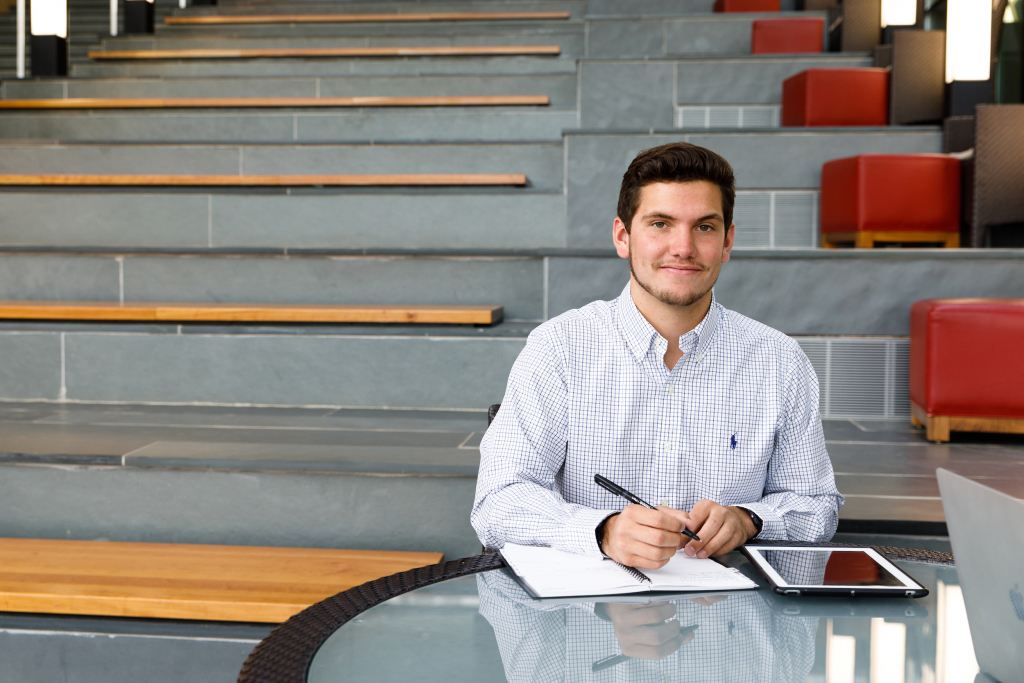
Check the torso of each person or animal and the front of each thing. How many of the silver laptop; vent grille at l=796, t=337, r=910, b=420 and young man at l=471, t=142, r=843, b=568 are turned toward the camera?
2

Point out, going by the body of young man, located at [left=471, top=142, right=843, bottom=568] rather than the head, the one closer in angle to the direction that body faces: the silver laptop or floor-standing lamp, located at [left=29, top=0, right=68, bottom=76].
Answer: the silver laptop

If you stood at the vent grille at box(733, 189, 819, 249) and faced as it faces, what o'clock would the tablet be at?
The tablet is roughly at 12 o'clock from the vent grille.

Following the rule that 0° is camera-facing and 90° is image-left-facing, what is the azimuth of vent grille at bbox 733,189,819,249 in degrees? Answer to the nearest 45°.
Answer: approximately 0°

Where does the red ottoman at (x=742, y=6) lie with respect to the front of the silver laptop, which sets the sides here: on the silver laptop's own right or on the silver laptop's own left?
on the silver laptop's own left

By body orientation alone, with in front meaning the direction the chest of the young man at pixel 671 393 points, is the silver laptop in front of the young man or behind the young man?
in front

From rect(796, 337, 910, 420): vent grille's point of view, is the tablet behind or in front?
in front

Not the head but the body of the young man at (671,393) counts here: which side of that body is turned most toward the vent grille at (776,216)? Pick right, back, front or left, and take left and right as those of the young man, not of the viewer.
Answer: back
